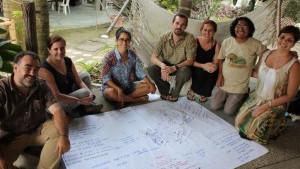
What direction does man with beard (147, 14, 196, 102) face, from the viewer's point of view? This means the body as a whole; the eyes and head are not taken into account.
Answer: toward the camera

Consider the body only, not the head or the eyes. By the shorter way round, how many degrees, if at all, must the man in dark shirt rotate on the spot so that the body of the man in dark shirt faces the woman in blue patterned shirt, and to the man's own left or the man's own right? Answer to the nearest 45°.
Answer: approximately 90° to the man's own left

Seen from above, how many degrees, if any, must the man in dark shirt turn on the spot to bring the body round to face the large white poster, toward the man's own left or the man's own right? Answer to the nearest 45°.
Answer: approximately 45° to the man's own left

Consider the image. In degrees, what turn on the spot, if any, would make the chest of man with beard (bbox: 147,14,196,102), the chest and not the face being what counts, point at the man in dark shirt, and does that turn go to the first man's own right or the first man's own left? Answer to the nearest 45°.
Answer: approximately 45° to the first man's own right

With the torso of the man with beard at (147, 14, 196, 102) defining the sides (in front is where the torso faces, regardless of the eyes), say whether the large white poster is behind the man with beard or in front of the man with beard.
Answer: in front

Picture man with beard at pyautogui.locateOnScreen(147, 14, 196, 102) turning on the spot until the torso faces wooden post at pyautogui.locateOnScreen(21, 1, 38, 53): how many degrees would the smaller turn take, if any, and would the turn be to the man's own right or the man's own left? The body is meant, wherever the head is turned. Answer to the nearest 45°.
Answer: approximately 45° to the man's own right

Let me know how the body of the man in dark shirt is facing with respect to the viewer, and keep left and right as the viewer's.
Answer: facing the viewer and to the right of the viewer

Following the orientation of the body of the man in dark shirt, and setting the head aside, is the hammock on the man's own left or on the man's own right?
on the man's own left

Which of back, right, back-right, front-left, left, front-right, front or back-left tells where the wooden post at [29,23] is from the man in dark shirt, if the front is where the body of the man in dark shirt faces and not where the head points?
back-left
